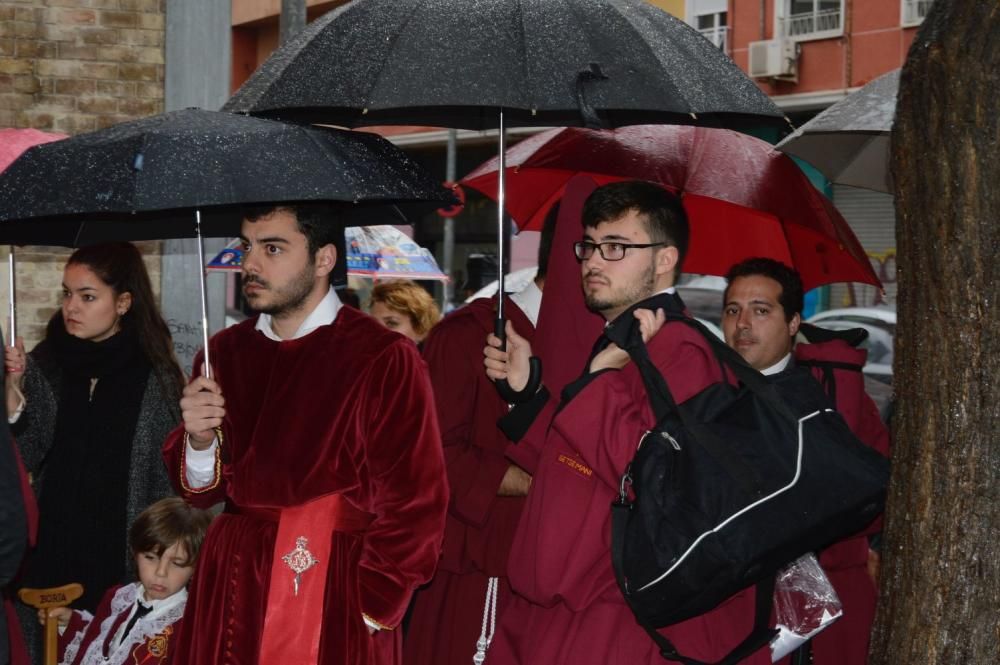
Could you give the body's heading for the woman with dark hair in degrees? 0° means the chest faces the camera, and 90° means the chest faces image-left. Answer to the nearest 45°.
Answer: approximately 45°

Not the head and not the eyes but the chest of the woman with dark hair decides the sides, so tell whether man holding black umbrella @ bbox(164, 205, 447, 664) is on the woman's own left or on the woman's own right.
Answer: on the woman's own left

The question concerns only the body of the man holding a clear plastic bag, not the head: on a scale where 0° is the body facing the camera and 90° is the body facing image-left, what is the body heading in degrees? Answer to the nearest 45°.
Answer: approximately 45°

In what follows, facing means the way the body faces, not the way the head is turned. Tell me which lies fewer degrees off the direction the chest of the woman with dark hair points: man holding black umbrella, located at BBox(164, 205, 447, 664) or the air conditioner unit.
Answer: the man holding black umbrella

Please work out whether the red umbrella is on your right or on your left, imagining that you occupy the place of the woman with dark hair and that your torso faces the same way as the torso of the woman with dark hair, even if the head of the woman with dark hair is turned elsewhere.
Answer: on your left

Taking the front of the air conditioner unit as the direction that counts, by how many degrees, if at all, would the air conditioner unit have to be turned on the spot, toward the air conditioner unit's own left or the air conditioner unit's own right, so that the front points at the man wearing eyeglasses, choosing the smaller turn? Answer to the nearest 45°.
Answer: approximately 45° to the air conditioner unit's own left

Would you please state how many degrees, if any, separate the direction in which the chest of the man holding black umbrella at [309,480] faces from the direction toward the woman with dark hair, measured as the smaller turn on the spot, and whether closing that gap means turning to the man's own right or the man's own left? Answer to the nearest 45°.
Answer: approximately 90° to the man's own right
